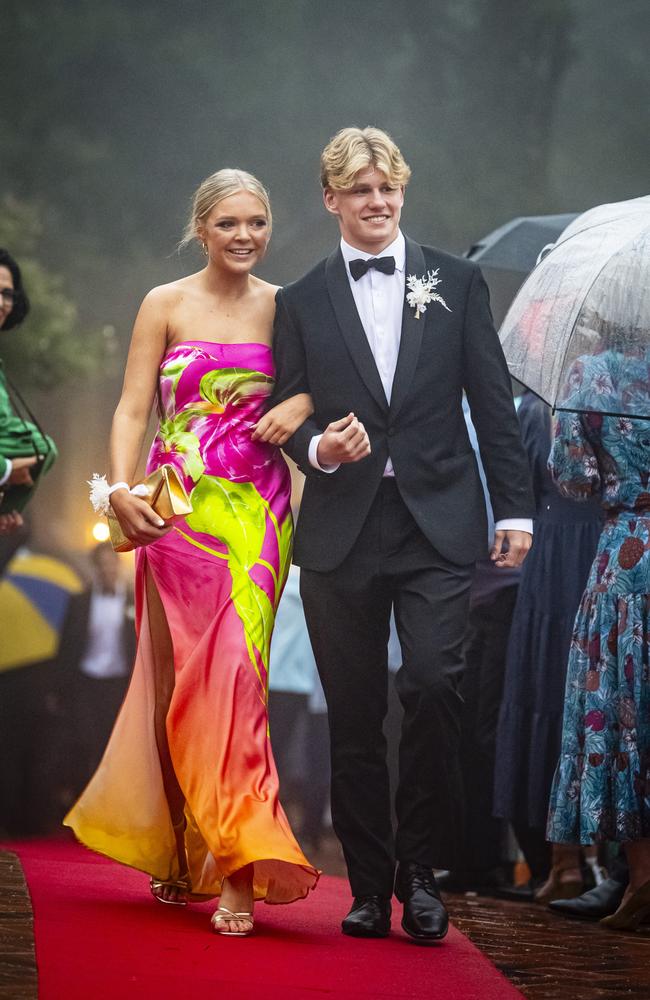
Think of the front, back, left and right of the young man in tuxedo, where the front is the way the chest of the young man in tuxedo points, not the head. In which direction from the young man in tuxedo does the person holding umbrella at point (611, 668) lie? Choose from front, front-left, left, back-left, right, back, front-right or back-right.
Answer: back-left

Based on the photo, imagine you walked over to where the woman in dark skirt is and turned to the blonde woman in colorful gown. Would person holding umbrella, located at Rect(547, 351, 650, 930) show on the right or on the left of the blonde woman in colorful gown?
left

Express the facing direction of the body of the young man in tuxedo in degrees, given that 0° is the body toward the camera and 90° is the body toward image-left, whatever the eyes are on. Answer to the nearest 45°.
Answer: approximately 0°

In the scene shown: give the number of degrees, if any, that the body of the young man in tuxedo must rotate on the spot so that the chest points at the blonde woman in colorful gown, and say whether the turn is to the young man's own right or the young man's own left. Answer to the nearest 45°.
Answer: approximately 90° to the young man's own right

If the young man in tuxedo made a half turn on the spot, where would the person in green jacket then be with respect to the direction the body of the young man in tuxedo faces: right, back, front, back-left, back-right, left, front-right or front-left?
front-left

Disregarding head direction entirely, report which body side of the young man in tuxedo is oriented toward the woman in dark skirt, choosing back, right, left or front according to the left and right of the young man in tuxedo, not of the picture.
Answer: back

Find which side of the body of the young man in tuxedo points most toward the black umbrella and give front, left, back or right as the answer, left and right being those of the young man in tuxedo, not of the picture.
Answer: back
